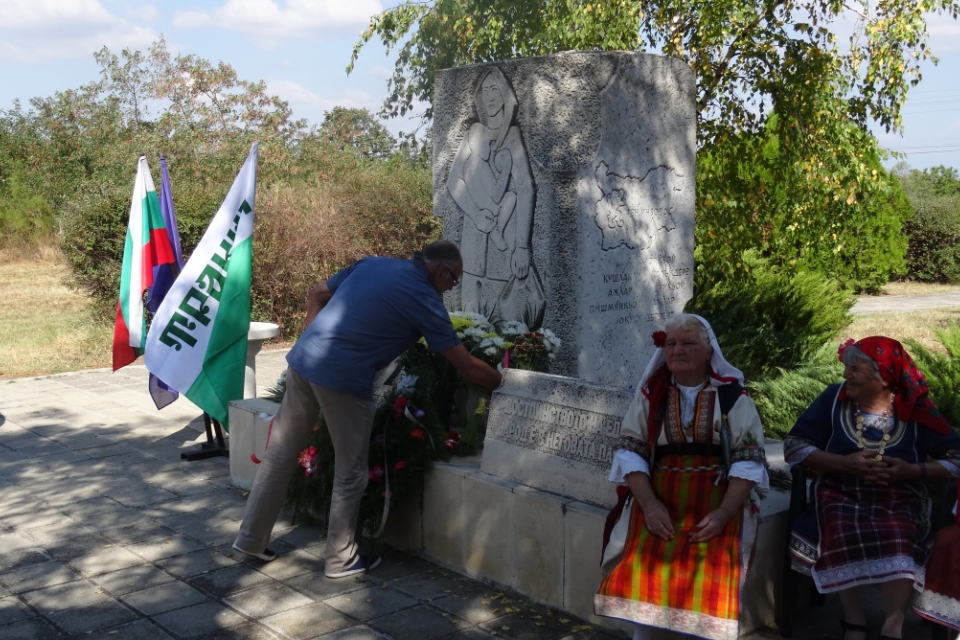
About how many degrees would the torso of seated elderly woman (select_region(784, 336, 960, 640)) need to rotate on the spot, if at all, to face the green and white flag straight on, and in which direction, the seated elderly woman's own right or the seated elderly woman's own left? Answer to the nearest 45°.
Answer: approximately 90° to the seated elderly woman's own right

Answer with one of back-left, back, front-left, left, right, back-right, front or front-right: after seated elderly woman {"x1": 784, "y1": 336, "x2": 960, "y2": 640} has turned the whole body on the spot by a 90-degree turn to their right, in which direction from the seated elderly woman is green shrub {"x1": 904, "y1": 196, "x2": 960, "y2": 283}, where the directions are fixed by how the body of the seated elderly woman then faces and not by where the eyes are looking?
right

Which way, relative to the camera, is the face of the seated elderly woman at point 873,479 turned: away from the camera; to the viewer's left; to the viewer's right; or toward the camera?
to the viewer's left

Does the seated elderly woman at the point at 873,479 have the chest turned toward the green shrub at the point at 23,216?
no

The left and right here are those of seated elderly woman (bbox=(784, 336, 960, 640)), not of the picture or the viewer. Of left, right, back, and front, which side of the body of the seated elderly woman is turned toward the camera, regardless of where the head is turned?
front

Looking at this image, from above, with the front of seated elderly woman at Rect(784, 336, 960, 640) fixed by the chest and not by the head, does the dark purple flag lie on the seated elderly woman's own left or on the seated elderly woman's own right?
on the seated elderly woman's own right

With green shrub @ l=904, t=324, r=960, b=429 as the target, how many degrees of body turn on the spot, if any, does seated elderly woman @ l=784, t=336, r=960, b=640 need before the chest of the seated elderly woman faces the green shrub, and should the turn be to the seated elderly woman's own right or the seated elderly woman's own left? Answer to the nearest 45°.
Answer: approximately 180°

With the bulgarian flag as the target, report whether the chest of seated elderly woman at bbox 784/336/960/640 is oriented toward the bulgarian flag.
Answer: no

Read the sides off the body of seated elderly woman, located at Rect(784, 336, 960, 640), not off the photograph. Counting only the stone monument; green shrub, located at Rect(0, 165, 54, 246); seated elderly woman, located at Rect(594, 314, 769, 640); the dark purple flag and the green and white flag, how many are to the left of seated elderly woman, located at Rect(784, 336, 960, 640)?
0

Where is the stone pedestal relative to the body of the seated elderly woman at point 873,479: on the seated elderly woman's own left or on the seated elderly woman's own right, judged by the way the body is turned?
on the seated elderly woman's own right

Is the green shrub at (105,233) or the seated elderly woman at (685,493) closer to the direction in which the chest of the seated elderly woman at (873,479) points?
the seated elderly woman

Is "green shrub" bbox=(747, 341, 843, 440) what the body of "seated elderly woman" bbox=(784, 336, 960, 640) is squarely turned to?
no
